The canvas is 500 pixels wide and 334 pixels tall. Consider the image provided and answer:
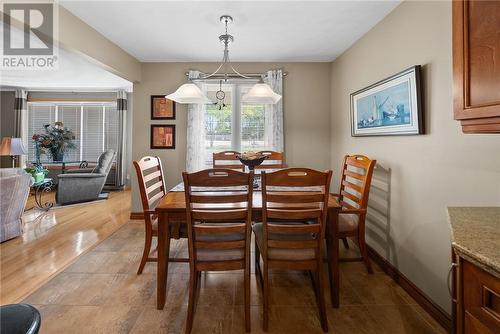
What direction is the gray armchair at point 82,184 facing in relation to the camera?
to the viewer's left

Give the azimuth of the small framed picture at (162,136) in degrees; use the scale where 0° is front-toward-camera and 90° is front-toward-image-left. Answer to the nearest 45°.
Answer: approximately 0°

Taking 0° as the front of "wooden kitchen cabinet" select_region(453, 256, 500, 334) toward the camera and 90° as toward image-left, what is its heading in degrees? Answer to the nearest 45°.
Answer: approximately 45°

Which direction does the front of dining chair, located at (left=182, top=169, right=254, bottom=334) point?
away from the camera

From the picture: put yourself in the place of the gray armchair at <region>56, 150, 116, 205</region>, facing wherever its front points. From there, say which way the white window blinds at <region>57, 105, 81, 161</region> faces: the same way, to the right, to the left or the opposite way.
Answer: to the left

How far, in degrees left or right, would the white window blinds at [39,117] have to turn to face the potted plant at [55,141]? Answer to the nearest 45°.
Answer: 0° — it already faces it
